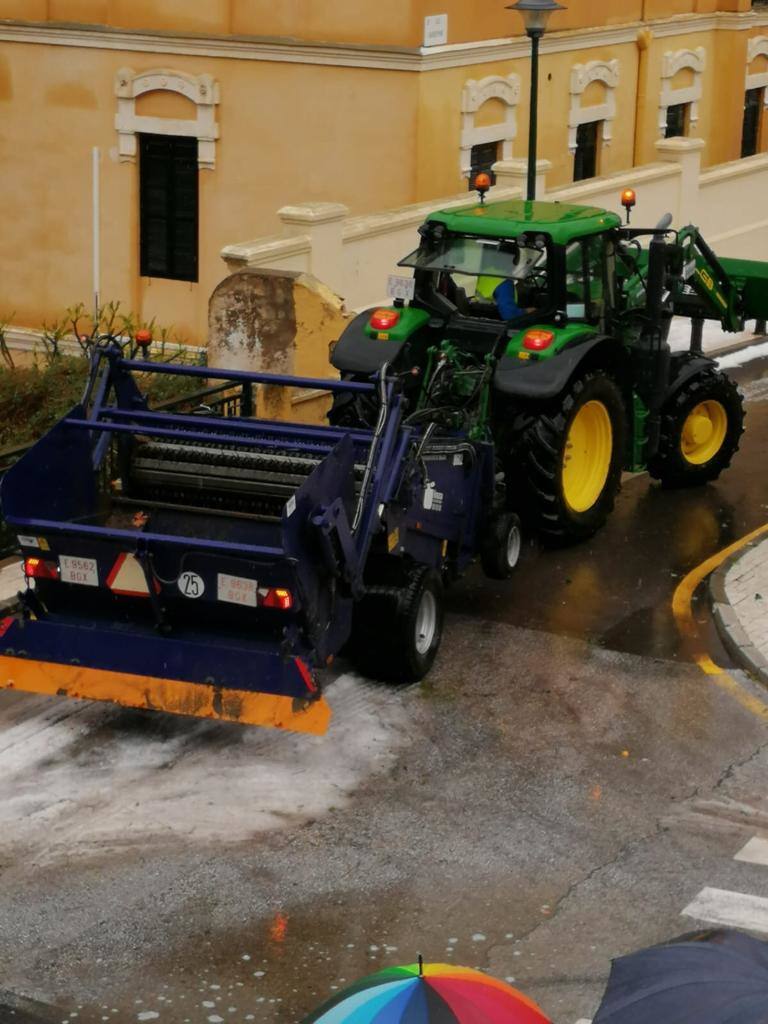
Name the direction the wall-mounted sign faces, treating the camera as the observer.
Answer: facing the viewer

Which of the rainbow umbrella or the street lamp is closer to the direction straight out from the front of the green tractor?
the street lamp

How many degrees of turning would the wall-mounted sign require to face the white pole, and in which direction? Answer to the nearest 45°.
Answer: approximately 90° to its right

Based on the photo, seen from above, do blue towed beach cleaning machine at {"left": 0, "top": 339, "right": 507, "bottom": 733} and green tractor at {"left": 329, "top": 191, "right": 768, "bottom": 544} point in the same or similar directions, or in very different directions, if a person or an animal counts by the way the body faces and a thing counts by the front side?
same or similar directions

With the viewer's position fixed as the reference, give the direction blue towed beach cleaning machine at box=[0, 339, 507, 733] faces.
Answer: facing away from the viewer and to the right of the viewer

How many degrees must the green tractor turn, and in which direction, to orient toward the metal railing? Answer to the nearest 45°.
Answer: approximately 135° to its left

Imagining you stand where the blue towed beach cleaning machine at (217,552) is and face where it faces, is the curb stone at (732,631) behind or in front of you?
in front

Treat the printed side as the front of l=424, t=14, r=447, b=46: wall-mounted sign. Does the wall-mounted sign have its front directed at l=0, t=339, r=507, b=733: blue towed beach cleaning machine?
yes

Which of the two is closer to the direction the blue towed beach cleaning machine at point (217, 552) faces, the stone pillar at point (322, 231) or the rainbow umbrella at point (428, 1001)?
the stone pillar

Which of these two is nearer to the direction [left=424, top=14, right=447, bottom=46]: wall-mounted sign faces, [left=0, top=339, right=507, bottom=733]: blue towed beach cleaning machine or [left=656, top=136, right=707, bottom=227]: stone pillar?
the blue towed beach cleaning machine

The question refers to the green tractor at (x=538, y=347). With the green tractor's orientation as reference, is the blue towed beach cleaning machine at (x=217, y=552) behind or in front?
behind

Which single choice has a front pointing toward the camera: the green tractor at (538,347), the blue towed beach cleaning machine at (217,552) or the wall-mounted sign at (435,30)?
the wall-mounted sign

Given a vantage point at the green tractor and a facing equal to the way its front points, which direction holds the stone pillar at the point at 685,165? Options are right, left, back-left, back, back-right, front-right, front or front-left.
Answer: front-left

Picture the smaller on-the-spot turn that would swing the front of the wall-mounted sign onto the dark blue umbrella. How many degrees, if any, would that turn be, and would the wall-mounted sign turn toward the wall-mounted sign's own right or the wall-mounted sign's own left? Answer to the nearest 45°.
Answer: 0° — it already faces it

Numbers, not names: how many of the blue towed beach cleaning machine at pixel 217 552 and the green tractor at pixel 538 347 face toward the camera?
0

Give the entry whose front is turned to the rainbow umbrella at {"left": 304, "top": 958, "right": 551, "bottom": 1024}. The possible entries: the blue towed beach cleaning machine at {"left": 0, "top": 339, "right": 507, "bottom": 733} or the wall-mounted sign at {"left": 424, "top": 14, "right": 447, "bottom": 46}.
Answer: the wall-mounted sign

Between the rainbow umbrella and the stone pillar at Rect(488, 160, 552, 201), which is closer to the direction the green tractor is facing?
the stone pillar

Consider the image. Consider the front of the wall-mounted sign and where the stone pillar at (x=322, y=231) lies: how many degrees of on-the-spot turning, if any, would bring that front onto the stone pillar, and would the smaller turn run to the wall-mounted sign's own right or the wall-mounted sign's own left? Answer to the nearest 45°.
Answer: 0° — it already faces it

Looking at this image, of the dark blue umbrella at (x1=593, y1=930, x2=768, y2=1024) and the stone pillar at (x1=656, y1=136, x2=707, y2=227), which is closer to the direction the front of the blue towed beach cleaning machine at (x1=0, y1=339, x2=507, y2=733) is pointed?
the stone pillar
